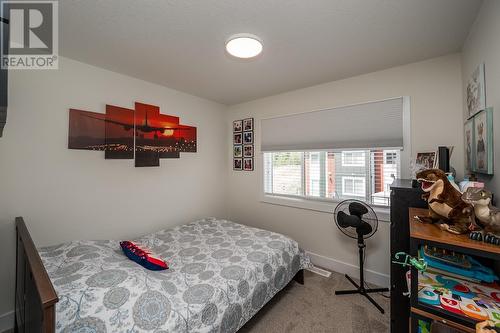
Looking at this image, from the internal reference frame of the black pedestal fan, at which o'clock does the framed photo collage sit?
The framed photo collage is roughly at 2 o'clock from the black pedestal fan.

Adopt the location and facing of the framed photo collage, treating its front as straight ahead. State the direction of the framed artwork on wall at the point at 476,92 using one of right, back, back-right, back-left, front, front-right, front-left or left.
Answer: left

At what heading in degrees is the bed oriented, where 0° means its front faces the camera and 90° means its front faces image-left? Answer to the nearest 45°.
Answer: approximately 225°

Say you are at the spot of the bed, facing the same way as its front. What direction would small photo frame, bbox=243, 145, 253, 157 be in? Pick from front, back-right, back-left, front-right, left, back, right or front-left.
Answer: front

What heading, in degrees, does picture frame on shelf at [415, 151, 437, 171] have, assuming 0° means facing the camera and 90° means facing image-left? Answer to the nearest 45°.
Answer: approximately 45°

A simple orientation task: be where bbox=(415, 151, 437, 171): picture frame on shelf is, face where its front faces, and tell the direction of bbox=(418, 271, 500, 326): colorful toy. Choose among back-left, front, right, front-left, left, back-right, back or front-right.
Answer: front-left

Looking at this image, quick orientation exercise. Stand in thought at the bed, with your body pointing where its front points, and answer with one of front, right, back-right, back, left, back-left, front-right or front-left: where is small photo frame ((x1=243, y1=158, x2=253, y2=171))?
front

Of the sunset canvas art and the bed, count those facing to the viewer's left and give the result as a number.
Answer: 0

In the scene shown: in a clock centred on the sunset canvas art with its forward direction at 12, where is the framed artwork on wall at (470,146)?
The framed artwork on wall is roughly at 12 o'clock from the sunset canvas art.

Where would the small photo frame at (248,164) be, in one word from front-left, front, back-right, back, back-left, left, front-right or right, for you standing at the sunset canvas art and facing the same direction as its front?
front-left

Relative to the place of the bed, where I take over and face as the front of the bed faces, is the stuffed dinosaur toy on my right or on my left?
on my right

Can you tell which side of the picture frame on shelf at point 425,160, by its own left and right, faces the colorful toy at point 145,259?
front

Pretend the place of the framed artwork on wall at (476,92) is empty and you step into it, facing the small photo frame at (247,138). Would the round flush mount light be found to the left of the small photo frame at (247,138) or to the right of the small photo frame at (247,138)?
left
